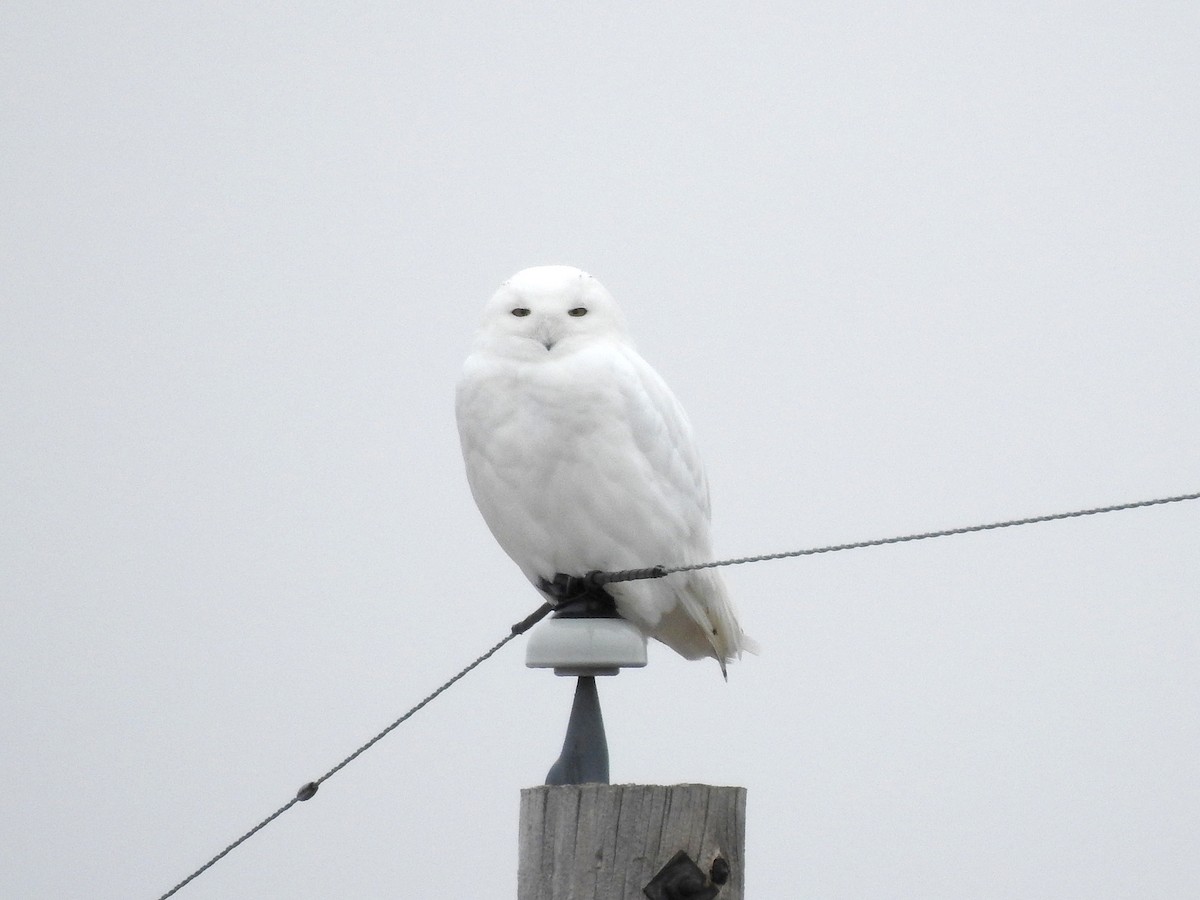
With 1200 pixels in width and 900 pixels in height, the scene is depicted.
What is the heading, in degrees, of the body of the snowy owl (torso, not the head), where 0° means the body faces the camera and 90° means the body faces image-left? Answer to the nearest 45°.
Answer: approximately 45°
